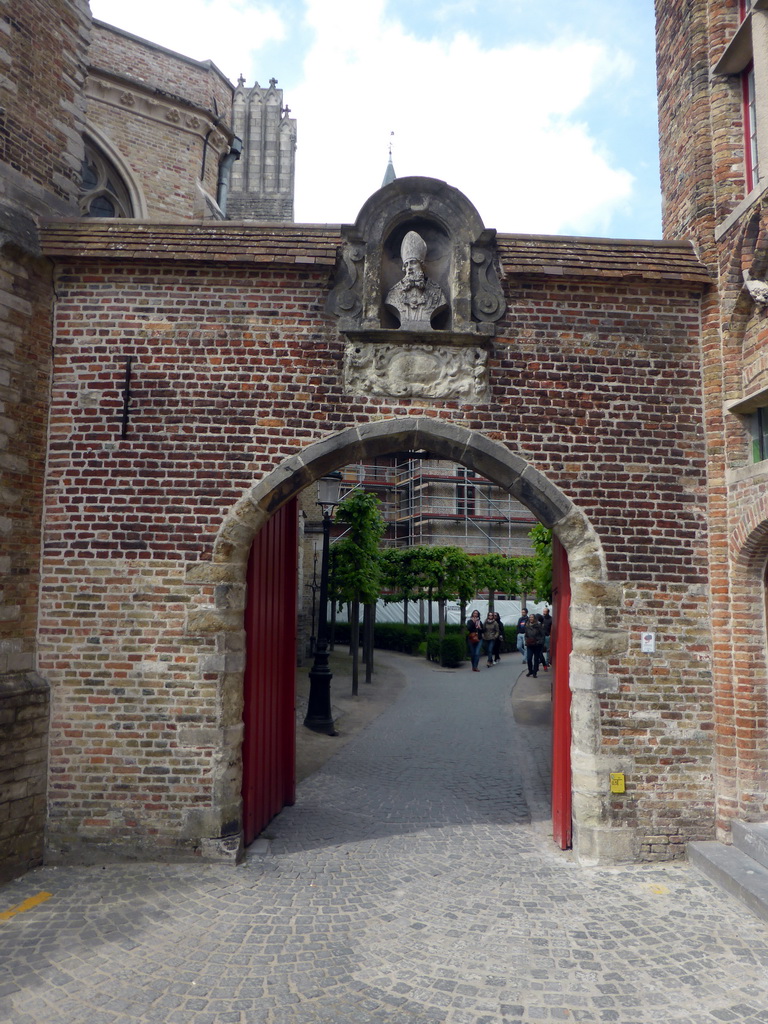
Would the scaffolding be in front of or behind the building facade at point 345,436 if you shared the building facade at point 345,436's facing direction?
behind

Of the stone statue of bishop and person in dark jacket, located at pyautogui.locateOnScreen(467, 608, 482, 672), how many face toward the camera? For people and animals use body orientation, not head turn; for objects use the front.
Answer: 2

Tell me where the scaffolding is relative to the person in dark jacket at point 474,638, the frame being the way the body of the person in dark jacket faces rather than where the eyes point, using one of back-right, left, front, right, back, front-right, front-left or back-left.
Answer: back

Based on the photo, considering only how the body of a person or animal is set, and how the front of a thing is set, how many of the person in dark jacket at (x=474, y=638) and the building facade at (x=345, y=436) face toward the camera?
2

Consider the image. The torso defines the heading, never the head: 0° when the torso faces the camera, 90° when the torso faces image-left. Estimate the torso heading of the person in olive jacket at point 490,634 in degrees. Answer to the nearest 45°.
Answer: approximately 0°

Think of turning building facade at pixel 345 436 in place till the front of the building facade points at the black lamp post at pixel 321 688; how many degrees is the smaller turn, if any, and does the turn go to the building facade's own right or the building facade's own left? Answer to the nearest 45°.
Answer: approximately 180°

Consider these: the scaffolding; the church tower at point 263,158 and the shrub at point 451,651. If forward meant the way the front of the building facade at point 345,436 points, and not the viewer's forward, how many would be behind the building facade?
3
